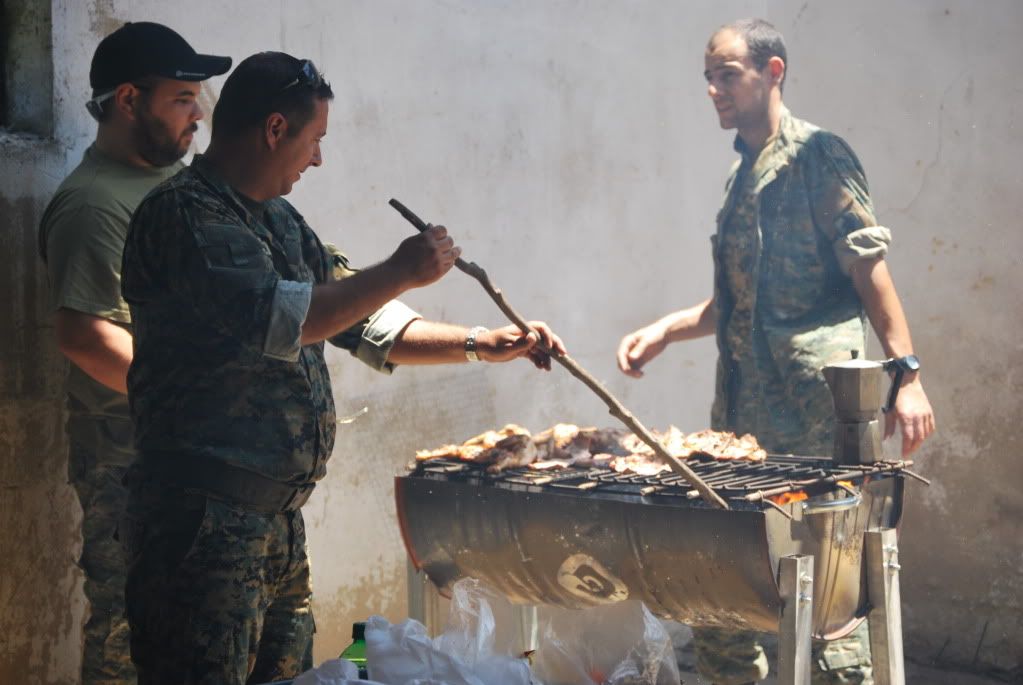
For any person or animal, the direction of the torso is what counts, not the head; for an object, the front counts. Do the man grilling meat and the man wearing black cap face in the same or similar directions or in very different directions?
same or similar directions

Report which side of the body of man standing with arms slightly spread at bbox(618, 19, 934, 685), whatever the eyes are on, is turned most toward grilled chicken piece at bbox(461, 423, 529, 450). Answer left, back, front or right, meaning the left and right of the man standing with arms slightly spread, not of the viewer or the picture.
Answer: front

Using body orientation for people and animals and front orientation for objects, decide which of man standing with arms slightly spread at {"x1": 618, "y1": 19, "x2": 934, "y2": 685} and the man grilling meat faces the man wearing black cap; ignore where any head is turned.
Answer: the man standing with arms slightly spread

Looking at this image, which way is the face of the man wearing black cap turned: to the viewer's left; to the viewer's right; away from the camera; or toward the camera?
to the viewer's right

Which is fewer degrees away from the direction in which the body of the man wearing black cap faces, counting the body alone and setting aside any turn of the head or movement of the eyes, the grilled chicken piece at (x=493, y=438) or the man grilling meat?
the grilled chicken piece

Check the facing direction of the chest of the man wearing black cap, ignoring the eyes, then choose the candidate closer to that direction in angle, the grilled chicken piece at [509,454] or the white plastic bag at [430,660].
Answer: the grilled chicken piece

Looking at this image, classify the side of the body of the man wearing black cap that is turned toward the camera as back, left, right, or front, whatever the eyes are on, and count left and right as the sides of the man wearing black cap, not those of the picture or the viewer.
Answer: right

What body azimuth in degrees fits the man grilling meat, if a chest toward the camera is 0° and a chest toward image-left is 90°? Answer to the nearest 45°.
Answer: approximately 270°

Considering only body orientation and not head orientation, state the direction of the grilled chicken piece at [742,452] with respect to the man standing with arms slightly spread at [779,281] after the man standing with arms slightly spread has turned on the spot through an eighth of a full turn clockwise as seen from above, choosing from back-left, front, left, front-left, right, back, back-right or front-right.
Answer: left

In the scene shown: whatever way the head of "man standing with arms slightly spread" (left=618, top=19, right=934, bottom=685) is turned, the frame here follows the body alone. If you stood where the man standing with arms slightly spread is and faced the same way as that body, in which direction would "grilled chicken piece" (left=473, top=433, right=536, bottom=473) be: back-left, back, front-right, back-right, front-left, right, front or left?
front

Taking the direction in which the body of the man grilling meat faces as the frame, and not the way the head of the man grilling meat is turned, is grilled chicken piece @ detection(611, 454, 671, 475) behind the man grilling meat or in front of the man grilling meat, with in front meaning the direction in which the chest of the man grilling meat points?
in front

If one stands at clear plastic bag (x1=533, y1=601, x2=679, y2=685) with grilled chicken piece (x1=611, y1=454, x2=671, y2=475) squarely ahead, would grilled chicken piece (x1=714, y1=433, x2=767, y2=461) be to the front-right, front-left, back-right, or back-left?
front-right

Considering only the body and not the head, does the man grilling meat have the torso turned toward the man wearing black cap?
no

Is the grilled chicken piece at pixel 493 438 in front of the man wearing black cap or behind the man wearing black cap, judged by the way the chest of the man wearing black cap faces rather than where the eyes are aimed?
in front

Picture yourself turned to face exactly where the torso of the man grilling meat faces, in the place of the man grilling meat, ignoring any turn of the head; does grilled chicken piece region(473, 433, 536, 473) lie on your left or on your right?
on your left

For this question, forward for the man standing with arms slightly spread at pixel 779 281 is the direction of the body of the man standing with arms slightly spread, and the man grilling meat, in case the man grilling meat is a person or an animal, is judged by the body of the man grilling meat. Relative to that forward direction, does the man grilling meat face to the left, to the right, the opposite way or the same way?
the opposite way
